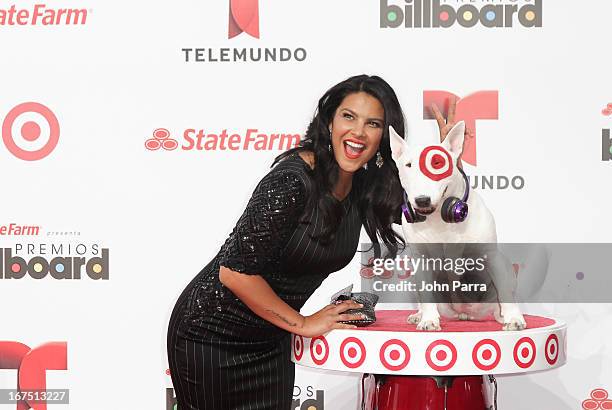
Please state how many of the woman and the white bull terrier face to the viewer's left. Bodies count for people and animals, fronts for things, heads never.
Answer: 0

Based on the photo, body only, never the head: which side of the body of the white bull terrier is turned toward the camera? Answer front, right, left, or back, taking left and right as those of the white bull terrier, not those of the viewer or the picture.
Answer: front
